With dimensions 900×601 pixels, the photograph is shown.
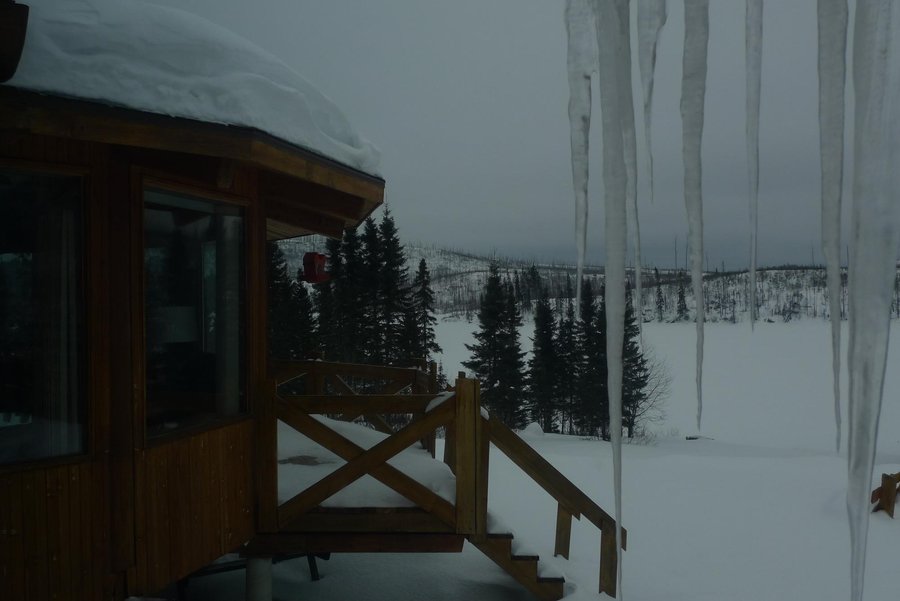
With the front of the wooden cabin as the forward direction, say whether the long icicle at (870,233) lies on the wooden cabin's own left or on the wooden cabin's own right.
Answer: on the wooden cabin's own right

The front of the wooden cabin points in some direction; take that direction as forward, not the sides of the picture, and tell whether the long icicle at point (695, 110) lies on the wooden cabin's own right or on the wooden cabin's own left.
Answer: on the wooden cabin's own right

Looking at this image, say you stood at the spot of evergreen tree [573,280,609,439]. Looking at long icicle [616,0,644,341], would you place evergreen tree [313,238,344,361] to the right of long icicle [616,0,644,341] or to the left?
right

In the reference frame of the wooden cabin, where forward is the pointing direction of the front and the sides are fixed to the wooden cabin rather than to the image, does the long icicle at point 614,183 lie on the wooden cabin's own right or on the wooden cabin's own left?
on the wooden cabin's own right

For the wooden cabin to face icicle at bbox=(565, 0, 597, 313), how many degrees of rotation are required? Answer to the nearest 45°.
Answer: approximately 45° to its right

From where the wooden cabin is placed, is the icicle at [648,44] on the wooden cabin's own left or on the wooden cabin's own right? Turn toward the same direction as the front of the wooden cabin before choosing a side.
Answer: on the wooden cabin's own right

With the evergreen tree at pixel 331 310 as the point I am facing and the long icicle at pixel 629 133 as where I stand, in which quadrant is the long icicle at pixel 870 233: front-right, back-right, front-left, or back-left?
back-right

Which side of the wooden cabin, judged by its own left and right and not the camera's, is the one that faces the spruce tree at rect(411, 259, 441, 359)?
left

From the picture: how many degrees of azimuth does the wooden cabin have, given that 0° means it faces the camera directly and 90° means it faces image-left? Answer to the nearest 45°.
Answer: approximately 270°
